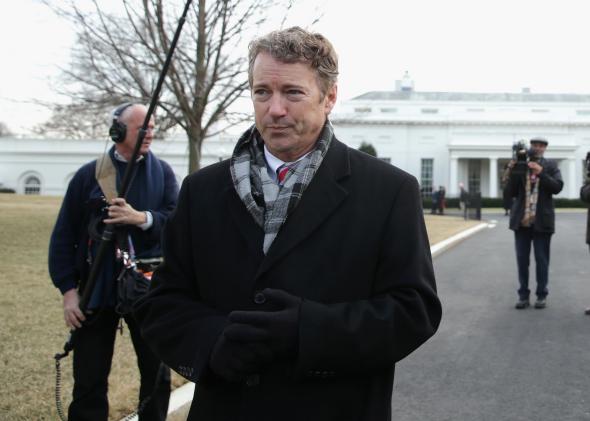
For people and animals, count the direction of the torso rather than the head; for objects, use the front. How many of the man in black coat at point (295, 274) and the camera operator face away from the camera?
0

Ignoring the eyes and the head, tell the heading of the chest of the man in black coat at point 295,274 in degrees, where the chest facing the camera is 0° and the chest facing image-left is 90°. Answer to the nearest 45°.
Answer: approximately 45°

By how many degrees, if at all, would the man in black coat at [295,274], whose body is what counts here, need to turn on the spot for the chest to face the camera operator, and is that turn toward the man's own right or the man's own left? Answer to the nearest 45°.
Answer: approximately 180°

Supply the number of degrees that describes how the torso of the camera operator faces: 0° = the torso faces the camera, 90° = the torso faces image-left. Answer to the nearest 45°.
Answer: approximately 0°

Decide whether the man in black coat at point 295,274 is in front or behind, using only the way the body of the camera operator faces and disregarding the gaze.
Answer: in front
